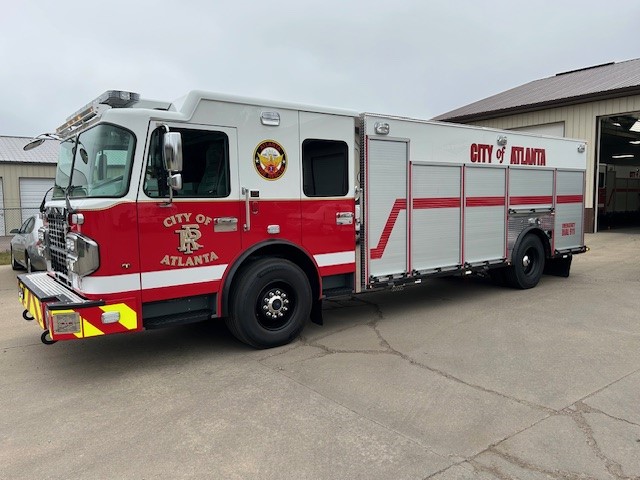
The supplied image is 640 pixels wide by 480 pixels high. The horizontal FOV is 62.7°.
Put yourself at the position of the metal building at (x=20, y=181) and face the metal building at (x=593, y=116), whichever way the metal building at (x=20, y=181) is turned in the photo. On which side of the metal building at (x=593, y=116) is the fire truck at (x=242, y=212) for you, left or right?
right

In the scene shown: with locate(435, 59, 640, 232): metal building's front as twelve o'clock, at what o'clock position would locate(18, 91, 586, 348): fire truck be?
The fire truck is roughly at 11 o'clock from the metal building.

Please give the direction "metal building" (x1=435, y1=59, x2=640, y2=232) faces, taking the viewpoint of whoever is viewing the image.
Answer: facing the viewer and to the left of the viewer

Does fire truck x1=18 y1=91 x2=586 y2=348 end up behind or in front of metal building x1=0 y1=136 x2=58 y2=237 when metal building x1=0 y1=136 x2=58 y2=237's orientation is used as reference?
in front

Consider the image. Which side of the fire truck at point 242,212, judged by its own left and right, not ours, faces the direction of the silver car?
right

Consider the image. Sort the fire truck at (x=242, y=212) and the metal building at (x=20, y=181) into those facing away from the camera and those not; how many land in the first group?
0

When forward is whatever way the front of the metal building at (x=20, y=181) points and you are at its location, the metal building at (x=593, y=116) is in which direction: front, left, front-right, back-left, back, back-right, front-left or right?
front-left

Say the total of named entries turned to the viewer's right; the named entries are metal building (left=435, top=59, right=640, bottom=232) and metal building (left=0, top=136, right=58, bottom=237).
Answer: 0

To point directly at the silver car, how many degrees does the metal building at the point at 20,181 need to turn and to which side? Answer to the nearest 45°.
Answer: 0° — it already faces it

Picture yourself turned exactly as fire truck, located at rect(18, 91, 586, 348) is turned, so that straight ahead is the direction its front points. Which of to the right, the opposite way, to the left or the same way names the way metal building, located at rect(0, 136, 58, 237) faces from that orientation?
to the left

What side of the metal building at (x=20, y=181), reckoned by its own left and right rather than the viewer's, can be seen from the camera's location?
front

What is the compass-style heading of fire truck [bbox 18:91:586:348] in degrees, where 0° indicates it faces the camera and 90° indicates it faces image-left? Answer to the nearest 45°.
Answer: approximately 45°

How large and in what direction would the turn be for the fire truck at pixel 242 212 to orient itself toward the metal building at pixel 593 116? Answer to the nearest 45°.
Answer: approximately 180°

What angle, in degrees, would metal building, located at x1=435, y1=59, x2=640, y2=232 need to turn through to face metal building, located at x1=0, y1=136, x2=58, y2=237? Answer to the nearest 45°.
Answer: approximately 45° to its right

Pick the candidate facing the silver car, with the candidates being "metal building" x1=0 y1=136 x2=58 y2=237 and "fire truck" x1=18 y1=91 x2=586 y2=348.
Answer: the metal building

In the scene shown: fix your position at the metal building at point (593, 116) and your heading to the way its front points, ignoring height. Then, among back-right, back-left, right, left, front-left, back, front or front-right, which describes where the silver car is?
front
